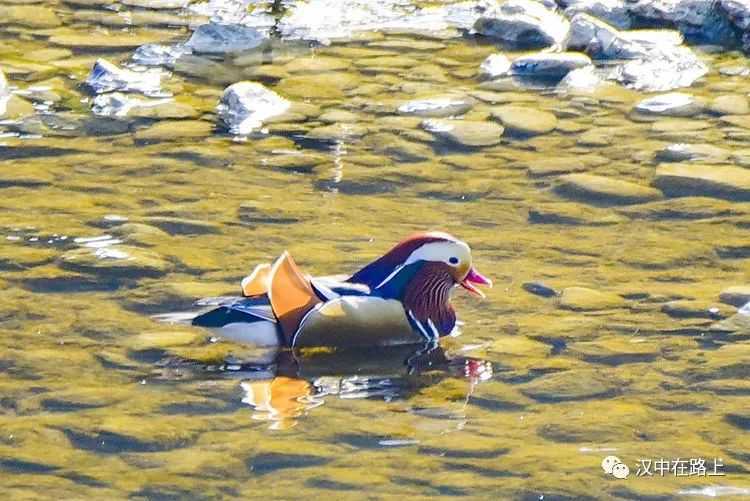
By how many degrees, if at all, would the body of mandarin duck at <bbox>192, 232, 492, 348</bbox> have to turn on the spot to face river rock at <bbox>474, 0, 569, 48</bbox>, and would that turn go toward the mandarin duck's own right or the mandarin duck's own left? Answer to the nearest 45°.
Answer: approximately 90° to the mandarin duck's own left

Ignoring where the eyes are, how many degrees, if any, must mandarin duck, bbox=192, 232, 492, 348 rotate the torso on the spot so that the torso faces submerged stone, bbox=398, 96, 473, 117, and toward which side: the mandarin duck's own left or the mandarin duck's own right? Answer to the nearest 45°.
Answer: approximately 90° to the mandarin duck's own left

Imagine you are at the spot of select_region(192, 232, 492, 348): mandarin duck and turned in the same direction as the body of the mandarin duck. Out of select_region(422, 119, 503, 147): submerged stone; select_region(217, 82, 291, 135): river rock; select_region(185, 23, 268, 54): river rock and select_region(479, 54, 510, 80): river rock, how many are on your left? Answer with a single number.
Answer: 4

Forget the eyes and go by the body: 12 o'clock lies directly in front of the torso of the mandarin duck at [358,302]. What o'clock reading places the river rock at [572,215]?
The river rock is roughly at 10 o'clock from the mandarin duck.

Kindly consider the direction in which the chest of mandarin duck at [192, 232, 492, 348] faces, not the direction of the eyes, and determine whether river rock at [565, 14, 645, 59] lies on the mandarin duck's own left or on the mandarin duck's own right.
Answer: on the mandarin duck's own left

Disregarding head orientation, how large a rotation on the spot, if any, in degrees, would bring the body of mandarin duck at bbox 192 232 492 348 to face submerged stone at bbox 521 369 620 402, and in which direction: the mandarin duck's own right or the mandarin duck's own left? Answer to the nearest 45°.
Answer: approximately 45° to the mandarin duck's own right

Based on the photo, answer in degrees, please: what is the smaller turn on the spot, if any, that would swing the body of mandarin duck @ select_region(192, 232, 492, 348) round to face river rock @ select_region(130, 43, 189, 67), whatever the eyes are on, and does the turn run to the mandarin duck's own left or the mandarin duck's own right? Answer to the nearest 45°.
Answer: approximately 90° to the mandarin duck's own left

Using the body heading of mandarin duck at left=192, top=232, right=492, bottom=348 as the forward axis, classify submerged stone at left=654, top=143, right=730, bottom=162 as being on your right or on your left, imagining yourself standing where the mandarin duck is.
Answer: on your left

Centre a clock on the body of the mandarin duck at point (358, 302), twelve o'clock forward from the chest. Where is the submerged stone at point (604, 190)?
The submerged stone is roughly at 10 o'clock from the mandarin duck.

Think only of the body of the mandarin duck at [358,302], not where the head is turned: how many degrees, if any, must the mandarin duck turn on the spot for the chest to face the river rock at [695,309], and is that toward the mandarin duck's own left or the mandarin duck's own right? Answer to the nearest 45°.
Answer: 0° — it already faces it

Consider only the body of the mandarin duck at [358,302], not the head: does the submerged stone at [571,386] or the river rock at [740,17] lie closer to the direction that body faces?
the submerged stone

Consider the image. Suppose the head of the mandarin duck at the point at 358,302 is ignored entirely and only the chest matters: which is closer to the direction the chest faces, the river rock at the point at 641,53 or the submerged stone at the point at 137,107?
the river rock

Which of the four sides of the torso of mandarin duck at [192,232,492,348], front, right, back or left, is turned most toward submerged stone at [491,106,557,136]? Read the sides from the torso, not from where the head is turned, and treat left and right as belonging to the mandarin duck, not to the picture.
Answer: left

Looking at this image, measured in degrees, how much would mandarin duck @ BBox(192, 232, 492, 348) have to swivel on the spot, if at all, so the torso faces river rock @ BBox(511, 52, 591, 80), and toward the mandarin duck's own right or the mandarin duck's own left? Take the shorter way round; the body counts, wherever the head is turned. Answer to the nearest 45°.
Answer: approximately 90° to the mandarin duck's own left

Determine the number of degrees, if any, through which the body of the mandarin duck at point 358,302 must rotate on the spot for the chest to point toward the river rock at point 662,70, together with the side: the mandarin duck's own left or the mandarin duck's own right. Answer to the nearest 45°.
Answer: approximately 45° to the mandarin duck's own left

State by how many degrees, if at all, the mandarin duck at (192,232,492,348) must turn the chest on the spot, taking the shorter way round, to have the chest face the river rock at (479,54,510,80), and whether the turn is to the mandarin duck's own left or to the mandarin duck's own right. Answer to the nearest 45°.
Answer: approximately 90° to the mandarin duck's own left

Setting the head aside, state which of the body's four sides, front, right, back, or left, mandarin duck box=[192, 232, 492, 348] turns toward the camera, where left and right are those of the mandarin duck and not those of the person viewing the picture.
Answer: right

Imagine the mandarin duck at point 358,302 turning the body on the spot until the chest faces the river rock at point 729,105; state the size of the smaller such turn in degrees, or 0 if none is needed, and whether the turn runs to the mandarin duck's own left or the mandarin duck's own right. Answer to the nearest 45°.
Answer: approximately 45° to the mandarin duck's own left

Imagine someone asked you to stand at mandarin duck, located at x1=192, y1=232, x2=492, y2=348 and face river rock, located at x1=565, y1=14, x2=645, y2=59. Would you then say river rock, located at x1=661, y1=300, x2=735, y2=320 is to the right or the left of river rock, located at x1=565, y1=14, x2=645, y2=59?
right
